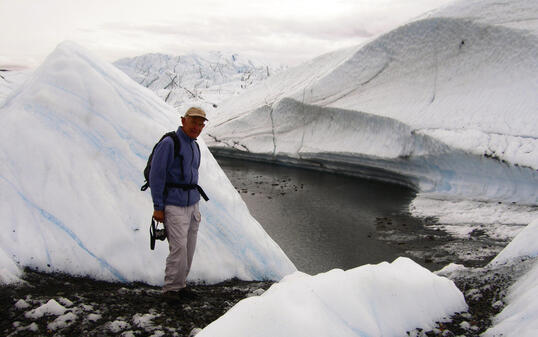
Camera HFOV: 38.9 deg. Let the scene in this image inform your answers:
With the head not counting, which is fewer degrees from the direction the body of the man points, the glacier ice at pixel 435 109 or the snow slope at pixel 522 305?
the snow slope

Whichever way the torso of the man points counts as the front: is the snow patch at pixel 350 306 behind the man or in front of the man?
in front

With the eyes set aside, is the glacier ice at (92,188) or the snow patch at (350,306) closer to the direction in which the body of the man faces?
the snow patch

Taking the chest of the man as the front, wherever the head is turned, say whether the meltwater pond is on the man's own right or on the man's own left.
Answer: on the man's own left

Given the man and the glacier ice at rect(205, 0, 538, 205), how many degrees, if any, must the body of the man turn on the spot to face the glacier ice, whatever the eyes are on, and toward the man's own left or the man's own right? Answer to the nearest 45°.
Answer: approximately 90° to the man's own left

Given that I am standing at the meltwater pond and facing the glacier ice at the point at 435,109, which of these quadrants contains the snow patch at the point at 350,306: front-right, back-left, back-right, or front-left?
back-right

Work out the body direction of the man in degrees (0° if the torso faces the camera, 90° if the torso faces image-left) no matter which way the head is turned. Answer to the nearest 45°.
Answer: approximately 315°

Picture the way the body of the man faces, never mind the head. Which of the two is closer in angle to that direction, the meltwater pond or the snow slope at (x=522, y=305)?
the snow slope
